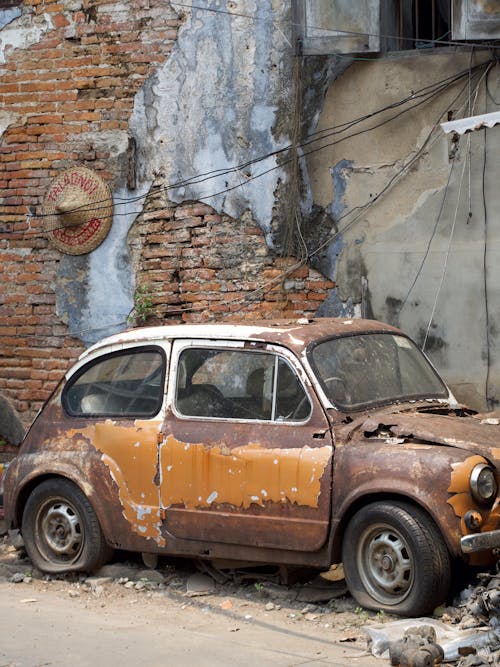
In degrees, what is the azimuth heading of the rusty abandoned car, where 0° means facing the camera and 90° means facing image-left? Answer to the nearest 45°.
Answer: approximately 315°
